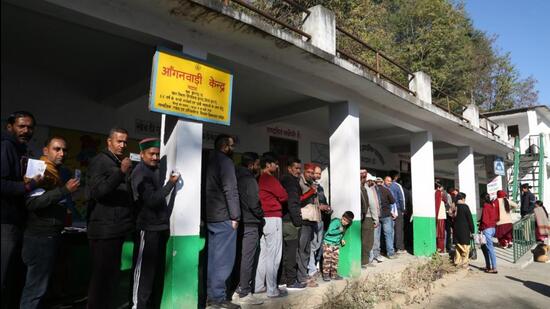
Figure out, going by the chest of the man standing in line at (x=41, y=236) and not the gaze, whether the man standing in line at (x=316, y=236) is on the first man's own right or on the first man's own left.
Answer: on the first man's own left
